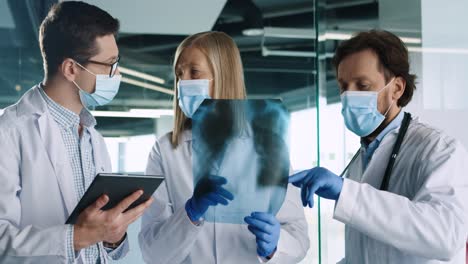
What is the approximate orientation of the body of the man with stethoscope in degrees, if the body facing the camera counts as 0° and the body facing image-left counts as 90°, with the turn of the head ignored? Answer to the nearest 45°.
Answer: approximately 45°

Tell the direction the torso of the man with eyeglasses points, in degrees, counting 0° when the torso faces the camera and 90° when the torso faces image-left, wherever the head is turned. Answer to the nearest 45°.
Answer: approximately 315°

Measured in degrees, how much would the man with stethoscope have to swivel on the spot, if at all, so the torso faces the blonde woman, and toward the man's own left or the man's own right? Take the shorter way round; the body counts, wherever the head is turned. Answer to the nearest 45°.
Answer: approximately 45° to the man's own right

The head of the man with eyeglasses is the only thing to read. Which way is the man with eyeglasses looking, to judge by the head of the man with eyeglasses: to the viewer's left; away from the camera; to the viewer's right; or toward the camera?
to the viewer's right
